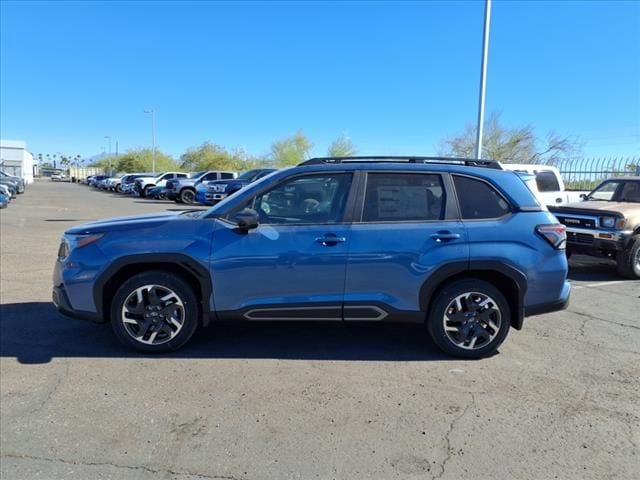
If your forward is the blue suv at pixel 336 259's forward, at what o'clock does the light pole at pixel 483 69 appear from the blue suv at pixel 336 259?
The light pole is roughly at 4 o'clock from the blue suv.

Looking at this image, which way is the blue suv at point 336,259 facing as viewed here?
to the viewer's left
